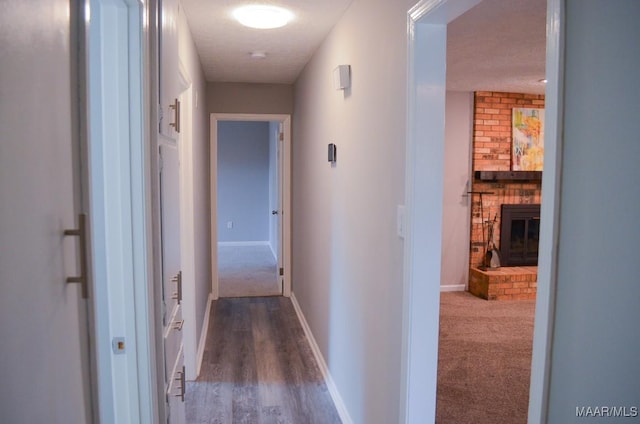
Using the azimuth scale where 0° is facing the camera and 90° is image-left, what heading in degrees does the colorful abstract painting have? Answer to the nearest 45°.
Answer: approximately 0°

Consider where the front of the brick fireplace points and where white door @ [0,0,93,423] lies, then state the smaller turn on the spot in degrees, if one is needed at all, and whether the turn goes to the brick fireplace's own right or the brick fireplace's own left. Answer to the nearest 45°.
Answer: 0° — it already faces it

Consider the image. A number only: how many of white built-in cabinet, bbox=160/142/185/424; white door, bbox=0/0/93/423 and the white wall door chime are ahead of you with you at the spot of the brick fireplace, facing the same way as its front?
3

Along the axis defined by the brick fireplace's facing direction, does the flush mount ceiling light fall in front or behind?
in front

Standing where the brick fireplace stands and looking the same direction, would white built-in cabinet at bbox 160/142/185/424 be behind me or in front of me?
in front

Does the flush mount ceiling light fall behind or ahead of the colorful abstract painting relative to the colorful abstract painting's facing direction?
ahead

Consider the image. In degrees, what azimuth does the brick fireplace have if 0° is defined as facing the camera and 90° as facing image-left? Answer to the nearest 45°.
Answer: approximately 0°
